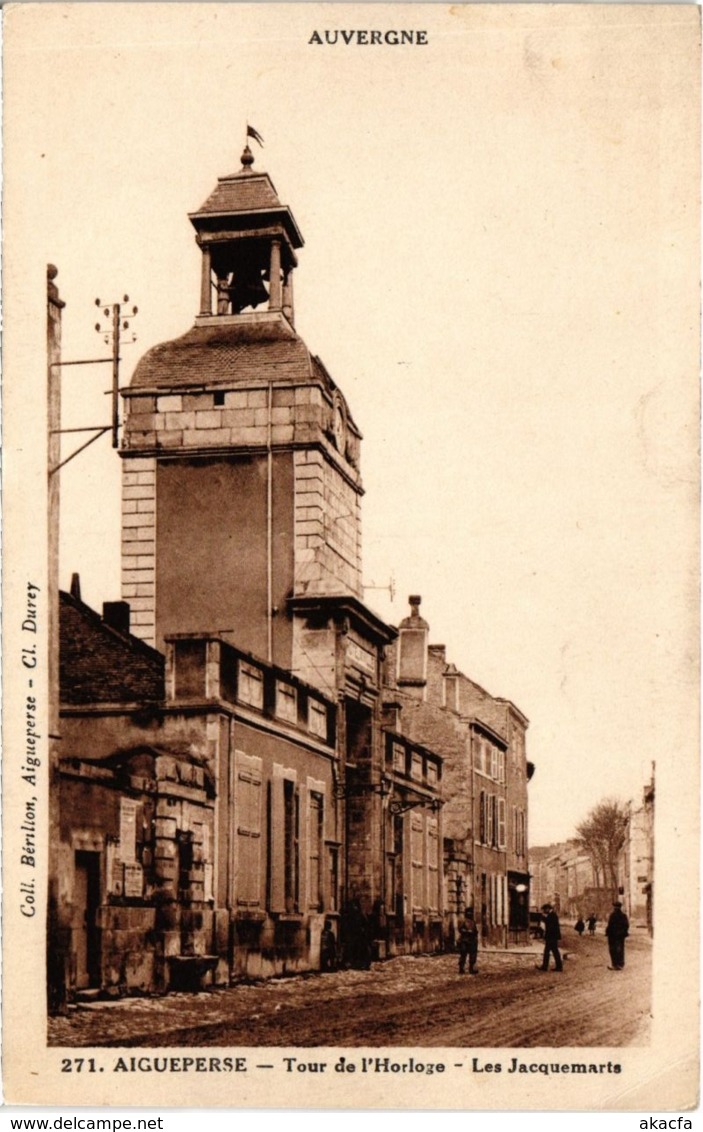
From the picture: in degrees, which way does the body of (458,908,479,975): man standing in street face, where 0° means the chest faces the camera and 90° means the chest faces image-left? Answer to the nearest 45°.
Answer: approximately 0°

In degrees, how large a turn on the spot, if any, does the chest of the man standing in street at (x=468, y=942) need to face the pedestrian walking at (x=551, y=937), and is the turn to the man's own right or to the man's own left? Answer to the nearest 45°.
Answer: approximately 45° to the man's own left
